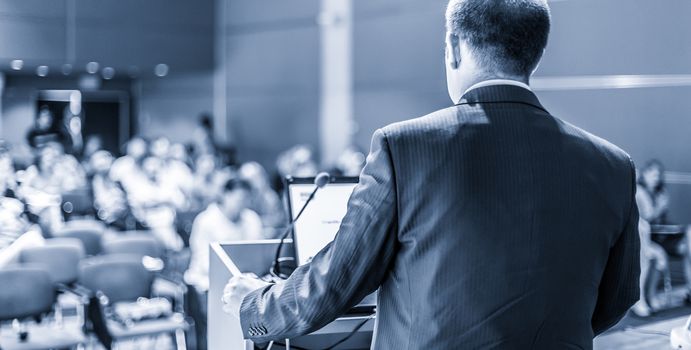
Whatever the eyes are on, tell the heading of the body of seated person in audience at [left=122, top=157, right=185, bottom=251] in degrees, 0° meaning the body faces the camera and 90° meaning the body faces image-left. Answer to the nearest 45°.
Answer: approximately 315°

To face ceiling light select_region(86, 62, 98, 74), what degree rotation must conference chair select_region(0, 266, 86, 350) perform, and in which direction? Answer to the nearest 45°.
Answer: approximately 135° to its left

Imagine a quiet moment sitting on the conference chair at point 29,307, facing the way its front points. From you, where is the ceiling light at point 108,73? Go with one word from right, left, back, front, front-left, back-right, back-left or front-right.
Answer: back-left

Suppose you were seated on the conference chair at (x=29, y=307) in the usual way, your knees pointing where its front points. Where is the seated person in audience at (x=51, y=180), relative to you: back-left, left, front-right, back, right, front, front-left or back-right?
back-left

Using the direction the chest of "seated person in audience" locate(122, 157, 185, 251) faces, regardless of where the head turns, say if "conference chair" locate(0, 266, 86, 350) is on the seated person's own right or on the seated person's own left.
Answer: on the seated person's own right

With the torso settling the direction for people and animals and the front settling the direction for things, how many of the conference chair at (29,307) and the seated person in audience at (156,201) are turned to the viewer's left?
0

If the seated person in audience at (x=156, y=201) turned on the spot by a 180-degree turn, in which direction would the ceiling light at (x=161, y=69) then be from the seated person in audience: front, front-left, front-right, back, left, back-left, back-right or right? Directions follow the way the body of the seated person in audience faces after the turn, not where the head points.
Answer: front-right

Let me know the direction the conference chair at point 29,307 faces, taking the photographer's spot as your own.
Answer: facing the viewer and to the right of the viewer

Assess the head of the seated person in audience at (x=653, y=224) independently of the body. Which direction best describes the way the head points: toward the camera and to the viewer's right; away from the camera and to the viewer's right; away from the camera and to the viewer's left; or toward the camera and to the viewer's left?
toward the camera and to the viewer's left

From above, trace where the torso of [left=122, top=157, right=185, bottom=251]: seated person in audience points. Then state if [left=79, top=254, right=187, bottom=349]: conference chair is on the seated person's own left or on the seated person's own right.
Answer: on the seated person's own right
